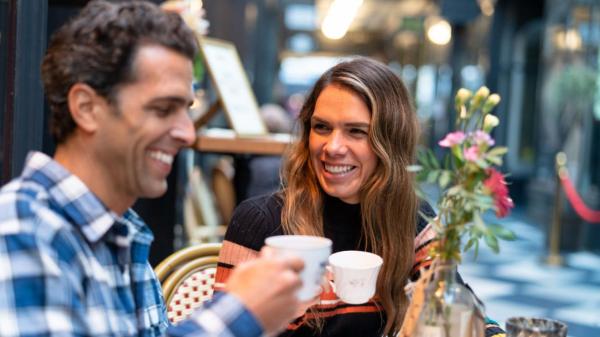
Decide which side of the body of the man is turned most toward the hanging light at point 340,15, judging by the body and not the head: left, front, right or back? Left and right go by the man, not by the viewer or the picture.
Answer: left

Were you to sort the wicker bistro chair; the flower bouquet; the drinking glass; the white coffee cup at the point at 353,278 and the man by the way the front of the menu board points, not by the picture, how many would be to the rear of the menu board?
0

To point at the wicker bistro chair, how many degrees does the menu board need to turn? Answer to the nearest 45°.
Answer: approximately 45° to its right

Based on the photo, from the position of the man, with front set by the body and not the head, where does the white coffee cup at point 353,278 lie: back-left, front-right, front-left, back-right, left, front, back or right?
front-left

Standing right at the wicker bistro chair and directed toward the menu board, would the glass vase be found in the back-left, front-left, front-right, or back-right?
back-right

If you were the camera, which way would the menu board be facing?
facing the viewer and to the right of the viewer

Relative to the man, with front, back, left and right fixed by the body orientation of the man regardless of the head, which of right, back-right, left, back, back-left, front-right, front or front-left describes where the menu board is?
left

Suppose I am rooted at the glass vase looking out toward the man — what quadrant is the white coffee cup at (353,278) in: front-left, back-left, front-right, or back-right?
front-right

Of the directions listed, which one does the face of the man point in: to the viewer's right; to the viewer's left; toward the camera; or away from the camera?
to the viewer's right

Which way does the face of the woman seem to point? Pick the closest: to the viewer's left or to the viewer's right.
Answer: to the viewer's left

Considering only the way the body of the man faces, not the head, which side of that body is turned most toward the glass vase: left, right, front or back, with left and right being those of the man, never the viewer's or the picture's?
front

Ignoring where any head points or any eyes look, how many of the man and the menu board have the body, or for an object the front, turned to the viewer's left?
0

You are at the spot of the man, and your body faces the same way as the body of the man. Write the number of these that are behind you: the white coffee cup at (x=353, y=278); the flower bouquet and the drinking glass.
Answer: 0

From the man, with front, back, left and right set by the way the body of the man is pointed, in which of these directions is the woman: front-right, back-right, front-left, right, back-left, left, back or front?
front-left

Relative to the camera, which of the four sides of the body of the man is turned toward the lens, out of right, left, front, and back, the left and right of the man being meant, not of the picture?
right

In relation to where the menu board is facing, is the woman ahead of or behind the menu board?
ahead
